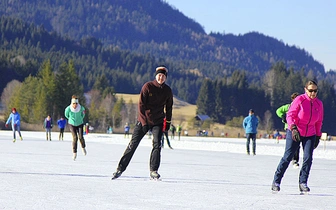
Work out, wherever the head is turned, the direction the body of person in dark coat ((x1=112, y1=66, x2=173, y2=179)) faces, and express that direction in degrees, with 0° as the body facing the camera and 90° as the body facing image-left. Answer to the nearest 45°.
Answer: approximately 0°

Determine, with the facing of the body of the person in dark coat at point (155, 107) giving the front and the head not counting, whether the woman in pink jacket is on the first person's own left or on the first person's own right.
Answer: on the first person's own left
